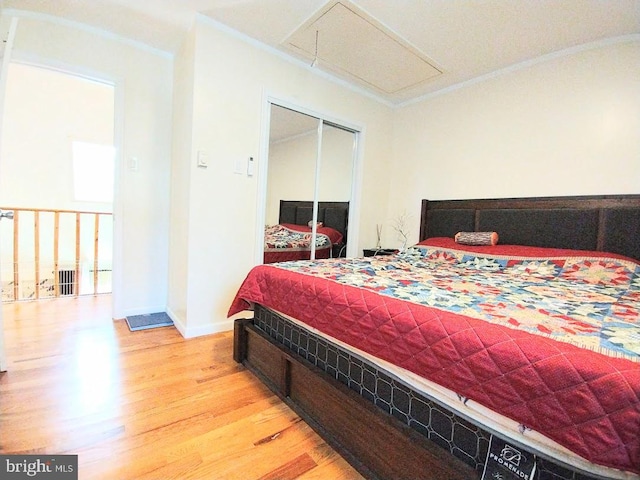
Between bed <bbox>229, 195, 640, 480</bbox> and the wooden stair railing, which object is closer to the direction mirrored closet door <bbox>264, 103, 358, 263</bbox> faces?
the bed

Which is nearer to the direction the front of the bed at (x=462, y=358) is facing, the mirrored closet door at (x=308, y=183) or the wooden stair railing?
the wooden stair railing

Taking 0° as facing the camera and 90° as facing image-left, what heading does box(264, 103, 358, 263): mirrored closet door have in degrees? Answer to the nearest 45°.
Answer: approximately 315°

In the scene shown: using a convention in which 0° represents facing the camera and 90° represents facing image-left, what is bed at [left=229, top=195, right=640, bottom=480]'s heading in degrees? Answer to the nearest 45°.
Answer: approximately 45°

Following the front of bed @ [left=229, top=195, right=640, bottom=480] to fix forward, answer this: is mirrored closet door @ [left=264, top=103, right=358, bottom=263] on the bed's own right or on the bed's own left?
on the bed's own right
